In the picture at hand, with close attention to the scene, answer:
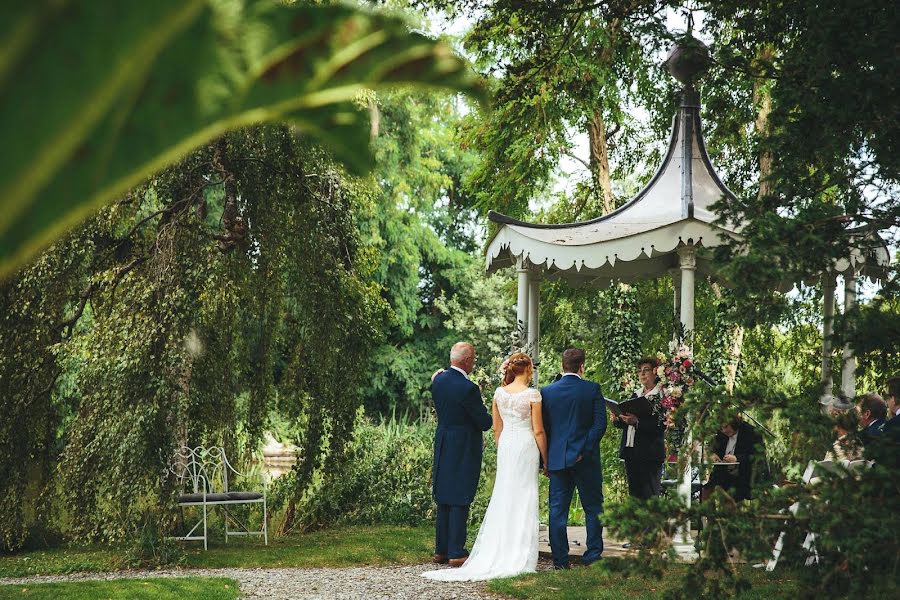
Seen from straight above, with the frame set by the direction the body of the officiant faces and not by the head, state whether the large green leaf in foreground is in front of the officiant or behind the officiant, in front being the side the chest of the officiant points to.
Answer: in front

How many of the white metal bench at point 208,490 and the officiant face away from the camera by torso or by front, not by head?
0

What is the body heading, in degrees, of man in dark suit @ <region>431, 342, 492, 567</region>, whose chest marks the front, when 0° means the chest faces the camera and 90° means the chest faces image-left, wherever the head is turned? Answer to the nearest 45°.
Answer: approximately 225°

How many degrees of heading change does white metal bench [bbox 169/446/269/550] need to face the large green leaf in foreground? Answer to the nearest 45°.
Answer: approximately 45° to its right

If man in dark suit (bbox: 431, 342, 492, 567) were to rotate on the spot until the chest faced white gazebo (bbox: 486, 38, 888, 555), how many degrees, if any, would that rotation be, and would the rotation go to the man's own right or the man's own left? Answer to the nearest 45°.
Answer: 0° — they already face it

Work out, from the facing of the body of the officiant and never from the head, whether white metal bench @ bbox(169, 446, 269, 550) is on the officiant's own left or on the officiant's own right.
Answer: on the officiant's own right

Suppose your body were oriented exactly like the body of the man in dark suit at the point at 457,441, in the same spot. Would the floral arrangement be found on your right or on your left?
on your right

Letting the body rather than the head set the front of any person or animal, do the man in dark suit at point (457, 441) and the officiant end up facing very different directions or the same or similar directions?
very different directions

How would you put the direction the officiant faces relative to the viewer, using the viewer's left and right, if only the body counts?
facing the viewer and to the left of the viewer

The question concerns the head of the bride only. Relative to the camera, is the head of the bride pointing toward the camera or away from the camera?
away from the camera

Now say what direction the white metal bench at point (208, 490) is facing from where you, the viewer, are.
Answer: facing the viewer and to the right of the viewer

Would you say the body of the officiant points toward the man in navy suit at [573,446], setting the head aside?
yes

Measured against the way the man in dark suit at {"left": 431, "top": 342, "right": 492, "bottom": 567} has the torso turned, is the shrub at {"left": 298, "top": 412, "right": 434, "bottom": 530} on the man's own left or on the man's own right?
on the man's own left

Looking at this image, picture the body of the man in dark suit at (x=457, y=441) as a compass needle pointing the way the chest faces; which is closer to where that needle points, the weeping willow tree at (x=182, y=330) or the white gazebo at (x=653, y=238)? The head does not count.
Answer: the white gazebo

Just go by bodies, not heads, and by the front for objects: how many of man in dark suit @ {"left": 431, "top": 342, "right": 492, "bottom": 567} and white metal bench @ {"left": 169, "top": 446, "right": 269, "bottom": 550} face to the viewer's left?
0
